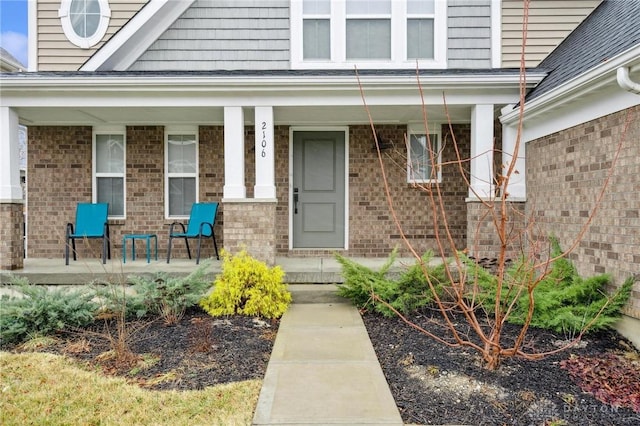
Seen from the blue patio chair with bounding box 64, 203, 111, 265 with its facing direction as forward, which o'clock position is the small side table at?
The small side table is roughly at 10 o'clock from the blue patio chair.

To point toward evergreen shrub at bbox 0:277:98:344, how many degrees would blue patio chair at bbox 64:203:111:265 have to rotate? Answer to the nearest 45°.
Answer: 0° — it already faces it

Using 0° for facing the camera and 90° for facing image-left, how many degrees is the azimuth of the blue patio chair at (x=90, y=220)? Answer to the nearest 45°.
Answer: approximately 0°

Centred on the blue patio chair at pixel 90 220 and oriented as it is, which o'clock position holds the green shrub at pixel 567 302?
The green shrub is roughly at 11 o'clock from the blue patio chair.

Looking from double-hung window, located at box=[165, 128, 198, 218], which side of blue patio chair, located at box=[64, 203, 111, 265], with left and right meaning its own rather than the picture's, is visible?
left
